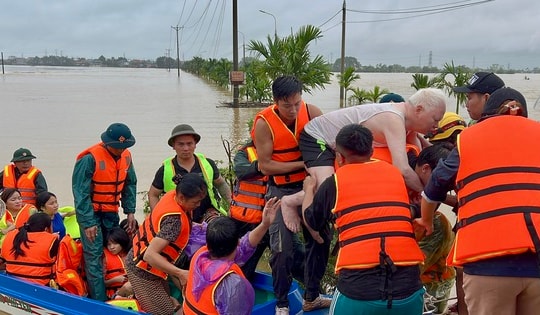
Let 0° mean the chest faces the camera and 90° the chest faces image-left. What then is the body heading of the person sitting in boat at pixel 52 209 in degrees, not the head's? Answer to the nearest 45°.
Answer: approximately 315°

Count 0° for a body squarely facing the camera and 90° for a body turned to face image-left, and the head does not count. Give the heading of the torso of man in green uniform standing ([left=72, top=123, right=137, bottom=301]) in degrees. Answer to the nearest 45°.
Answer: approximately 315°

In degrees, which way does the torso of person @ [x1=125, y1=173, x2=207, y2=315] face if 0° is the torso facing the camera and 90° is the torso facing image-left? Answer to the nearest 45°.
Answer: approximately 270°

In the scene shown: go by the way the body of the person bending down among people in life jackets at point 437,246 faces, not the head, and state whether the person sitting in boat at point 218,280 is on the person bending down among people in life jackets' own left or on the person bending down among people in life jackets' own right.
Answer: on the person bending down among people in life jackets' own left

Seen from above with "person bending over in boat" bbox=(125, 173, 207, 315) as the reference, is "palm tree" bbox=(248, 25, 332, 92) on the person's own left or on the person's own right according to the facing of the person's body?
on the person's own left

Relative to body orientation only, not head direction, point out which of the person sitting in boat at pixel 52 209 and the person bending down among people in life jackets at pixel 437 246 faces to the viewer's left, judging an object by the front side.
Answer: the person bending down among people in life jackets at pixel 437 246
